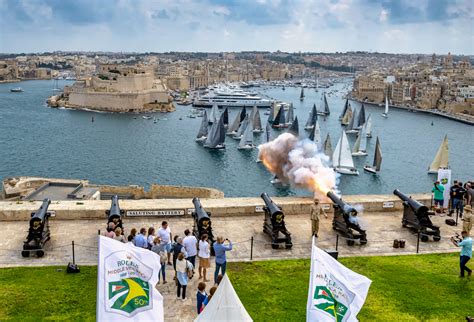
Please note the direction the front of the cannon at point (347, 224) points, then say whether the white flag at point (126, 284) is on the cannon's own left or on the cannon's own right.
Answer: on the cannon's own left

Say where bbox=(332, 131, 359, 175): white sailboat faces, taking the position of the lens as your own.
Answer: facing to the left of the viewer

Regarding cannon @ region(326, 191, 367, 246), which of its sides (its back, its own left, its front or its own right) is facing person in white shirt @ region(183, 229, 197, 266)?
left

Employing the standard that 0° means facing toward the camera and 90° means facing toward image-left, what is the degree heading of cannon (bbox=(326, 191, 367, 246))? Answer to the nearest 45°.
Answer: approximately 135°

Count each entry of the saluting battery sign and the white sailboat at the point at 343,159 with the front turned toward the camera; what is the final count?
1

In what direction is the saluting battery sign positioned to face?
toward the camera

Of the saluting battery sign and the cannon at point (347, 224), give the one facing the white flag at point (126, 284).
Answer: the saluting battery sign

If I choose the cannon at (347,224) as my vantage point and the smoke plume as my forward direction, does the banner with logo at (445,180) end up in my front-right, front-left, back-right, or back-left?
front-right

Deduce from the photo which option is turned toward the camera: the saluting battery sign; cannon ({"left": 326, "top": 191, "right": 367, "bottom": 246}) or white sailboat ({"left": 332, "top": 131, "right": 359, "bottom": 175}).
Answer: the saluting battery sign

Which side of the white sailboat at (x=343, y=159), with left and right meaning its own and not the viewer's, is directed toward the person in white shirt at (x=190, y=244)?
left

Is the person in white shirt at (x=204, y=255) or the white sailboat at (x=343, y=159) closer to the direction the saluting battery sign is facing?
the person in white shirt

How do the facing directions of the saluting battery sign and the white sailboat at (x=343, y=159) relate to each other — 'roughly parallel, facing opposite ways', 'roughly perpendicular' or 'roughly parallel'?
roughly perpendicular

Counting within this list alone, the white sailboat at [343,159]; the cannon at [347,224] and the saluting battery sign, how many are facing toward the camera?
1

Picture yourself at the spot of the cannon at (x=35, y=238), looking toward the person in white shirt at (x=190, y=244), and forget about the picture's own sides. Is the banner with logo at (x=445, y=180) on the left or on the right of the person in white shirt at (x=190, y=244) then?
left

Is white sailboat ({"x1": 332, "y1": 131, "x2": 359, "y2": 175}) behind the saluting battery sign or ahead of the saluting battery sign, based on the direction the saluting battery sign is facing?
behind

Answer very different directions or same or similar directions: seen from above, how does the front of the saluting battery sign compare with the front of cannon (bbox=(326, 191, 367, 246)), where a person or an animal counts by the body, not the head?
very different directions

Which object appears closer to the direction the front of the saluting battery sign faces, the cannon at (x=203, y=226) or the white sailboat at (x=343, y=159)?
the cannon
